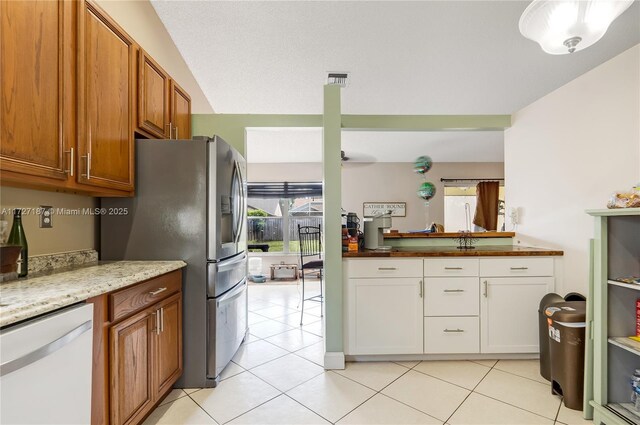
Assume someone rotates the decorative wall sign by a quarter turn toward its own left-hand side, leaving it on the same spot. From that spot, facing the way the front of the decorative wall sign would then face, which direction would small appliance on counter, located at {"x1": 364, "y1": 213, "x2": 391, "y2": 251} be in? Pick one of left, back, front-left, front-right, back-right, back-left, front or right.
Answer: right

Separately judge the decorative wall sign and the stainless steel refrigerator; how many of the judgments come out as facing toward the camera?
1

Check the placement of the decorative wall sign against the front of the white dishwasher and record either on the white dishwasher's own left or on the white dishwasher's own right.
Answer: on the white dishwasher's own left

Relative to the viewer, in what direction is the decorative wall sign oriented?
toward the camera

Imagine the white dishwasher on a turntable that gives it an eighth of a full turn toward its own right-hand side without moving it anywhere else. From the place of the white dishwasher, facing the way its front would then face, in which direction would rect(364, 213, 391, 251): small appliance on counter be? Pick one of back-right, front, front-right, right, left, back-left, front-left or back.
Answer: left

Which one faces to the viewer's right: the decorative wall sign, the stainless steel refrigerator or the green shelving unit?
the stainless steel refrigerator

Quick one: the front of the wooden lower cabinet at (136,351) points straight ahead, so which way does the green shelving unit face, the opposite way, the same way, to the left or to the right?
the opposite way

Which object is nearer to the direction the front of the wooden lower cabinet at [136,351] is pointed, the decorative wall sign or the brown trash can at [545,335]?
the brown trash can

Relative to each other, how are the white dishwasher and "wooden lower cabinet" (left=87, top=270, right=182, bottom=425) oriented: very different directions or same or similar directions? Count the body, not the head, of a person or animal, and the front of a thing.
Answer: same or similar directions

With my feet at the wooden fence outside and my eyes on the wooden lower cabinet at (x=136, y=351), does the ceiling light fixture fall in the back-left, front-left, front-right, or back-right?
front-left

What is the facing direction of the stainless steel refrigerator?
to the viewer's right

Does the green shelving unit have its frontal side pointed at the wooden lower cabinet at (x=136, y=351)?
yes

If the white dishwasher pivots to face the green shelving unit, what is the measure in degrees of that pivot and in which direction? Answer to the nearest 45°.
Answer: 0° — it already faces it

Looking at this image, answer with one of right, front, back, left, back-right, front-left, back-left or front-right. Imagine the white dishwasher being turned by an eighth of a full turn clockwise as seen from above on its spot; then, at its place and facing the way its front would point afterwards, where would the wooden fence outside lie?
back-left

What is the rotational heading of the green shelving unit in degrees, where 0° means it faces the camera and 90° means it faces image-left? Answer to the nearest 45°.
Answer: approximately 45°

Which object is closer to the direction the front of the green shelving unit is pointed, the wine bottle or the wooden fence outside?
the wine bottle

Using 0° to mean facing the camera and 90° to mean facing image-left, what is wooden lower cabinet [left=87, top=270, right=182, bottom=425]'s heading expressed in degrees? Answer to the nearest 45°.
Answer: approximately 315°

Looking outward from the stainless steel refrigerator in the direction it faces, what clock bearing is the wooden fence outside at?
The wooden fence outside is roughly at 10 o'clock from the stainless steel refrigerator.

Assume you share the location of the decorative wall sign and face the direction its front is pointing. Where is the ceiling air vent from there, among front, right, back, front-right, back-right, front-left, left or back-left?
front

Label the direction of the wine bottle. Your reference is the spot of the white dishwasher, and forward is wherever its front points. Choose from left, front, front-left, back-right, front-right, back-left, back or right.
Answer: back-left

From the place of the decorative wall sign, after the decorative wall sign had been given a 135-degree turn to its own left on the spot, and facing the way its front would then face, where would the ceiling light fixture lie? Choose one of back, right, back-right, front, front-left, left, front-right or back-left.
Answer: back-right
